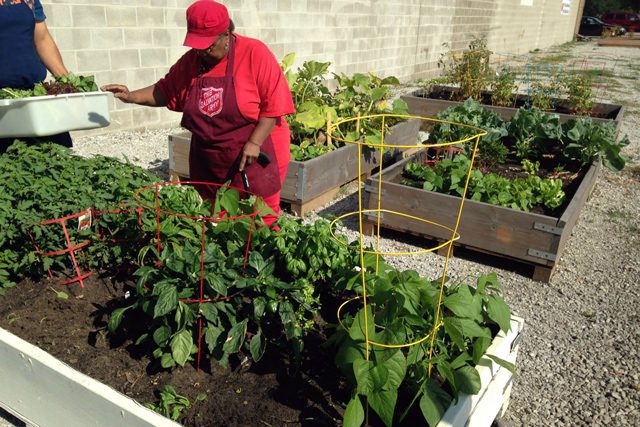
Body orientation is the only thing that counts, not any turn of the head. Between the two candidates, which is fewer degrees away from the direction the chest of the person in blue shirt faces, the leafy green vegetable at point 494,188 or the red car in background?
the leafy green vegetable

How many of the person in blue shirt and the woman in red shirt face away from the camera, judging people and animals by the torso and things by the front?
0

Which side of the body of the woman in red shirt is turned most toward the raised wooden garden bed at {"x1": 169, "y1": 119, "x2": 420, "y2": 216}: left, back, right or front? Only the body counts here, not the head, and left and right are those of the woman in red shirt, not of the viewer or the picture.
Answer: back

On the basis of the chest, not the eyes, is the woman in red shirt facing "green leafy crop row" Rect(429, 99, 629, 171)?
no

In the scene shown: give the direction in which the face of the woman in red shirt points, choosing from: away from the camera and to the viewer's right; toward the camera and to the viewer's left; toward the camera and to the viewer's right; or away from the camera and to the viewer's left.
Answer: toward the camera and to the viewer's left

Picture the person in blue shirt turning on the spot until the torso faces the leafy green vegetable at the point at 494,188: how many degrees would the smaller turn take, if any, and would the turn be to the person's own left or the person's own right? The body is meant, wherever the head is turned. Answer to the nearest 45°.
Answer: approximately 90° to the person's own left

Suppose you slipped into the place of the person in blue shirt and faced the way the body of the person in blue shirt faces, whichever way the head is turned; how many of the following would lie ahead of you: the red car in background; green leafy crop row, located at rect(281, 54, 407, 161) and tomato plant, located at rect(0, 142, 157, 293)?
1

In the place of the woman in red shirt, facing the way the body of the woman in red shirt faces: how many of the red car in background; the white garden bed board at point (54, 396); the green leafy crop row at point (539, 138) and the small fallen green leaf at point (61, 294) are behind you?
2

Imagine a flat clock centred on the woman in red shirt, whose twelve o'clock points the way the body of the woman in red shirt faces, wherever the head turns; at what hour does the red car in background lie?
The red car in background is roughly at 6 o'clock from the woman in red shirt.

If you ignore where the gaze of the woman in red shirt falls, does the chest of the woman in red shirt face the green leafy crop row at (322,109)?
no

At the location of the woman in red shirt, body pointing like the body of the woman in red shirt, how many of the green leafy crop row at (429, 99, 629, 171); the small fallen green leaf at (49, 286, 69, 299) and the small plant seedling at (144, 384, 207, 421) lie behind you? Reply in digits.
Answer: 1

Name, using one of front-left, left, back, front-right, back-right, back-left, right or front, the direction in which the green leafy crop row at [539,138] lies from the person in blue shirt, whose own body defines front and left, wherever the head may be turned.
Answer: left

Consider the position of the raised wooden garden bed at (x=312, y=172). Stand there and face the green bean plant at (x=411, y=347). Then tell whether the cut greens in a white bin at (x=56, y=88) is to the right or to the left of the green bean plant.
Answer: right

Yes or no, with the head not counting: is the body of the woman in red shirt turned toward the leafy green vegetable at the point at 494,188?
no

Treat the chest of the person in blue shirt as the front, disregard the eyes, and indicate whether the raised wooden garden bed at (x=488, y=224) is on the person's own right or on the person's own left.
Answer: on the person's own left

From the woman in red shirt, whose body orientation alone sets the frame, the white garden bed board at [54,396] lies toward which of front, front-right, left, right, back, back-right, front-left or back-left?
front

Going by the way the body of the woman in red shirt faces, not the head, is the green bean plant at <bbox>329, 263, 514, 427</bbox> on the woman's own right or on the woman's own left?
on the woman's own left
